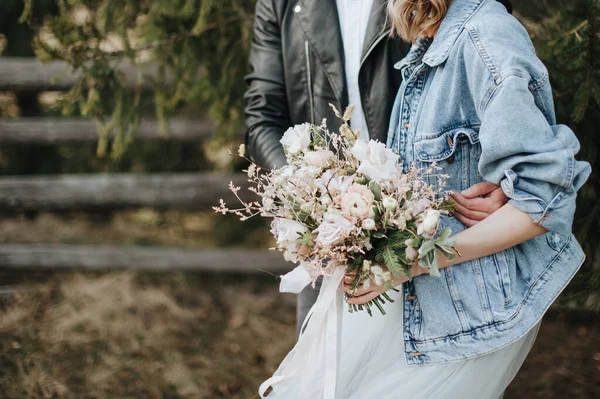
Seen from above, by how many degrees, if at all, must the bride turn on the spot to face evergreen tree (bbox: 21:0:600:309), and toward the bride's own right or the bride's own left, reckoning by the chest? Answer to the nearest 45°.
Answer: approximately 90° to the bride's own right

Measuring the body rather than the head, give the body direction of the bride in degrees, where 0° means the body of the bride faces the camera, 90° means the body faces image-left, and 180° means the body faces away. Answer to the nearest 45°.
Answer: approximately 45°

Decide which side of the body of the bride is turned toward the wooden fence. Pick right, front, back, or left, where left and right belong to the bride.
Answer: right
